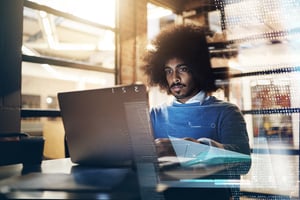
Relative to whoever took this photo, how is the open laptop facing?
facing away from the viewer and to the right of the viewer

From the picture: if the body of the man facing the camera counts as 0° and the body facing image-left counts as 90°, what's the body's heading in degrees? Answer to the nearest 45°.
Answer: approximately 45°

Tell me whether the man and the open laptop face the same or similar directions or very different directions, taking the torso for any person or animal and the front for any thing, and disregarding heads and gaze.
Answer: very different directions
